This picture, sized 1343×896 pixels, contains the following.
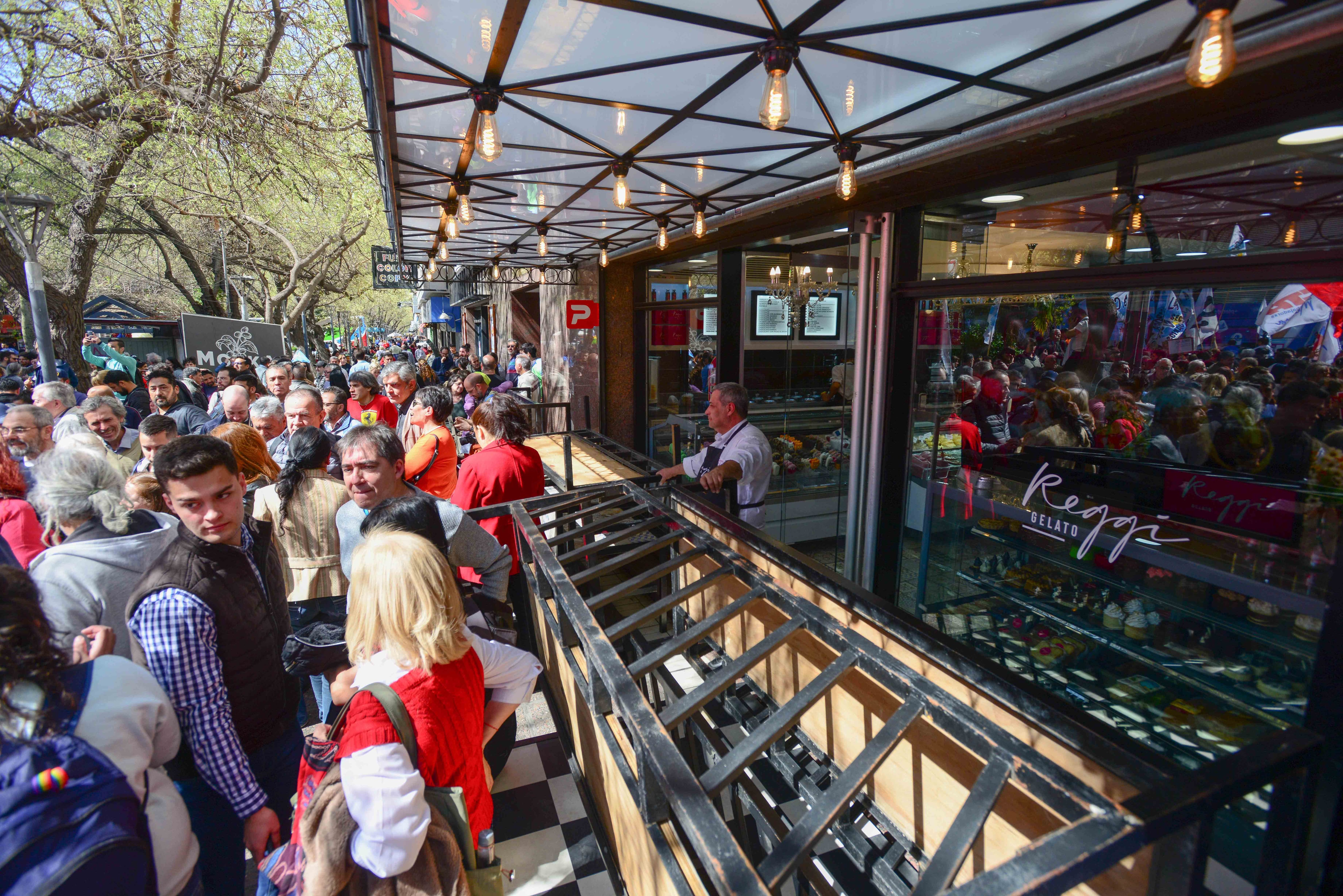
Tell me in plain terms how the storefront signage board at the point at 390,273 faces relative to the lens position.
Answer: facing the viewer

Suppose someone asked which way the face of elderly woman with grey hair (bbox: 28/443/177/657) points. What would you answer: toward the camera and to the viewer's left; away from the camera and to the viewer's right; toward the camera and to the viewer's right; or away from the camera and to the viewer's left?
away from the camera and to the viewer's left

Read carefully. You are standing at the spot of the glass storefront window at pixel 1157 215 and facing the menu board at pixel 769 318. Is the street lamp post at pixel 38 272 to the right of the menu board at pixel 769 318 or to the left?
left

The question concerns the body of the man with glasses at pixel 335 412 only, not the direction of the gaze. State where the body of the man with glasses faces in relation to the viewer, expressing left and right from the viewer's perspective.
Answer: facing the viewer and to the left of the viewer

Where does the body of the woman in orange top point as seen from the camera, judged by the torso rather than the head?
to the viewer's left

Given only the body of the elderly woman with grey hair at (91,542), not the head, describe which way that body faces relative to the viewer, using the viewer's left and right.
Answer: facing away from the viewer and to the left of the viewer

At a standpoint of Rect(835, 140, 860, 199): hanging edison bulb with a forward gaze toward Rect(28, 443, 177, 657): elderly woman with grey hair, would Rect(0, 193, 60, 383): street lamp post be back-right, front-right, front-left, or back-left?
front-right

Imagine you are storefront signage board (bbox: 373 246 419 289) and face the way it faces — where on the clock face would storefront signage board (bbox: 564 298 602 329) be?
storefront signage board (bbox: 564 298 602 329) is roughly at 11 o'clock from storefront signage board (bbox: 373 246 419 289).

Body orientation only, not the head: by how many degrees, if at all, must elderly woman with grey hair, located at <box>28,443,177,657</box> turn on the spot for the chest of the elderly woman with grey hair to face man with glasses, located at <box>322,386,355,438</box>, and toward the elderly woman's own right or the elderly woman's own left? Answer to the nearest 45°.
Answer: approximately 90° to the elderly woman's own right

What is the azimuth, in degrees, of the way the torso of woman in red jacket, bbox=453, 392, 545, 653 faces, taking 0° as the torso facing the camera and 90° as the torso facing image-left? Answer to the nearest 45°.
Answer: approximately 135°

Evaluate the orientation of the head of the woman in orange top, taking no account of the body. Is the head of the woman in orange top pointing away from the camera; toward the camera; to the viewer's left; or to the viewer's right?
to the viewer's left

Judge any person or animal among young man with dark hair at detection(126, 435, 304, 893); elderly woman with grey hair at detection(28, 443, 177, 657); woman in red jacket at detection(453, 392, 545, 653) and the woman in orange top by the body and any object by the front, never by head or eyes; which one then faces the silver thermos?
the young man with dark hair

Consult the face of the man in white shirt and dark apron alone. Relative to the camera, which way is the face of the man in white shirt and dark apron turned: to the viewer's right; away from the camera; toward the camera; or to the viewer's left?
to the viewer's left

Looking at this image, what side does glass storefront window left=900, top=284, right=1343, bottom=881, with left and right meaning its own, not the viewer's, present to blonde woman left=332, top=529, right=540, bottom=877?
front
